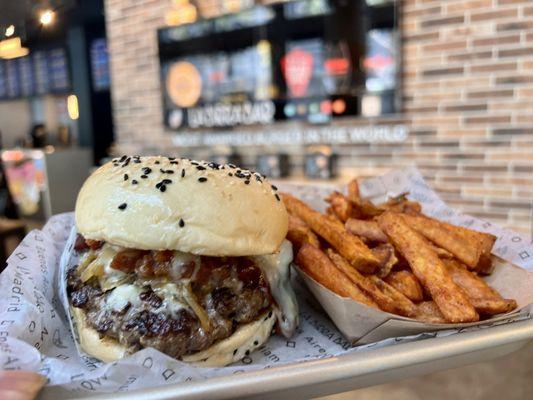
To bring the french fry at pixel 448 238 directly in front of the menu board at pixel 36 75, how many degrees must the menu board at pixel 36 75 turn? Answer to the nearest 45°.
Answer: approximately 45° to its left

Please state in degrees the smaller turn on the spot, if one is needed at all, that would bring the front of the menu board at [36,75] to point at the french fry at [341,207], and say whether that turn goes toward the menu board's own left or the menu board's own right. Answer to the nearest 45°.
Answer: approximately 45° to the menu board's own left

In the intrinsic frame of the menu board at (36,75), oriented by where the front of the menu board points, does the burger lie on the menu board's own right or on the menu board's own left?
on the menu board's own left

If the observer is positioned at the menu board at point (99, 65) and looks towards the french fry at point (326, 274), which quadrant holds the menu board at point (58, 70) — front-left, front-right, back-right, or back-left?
back-right

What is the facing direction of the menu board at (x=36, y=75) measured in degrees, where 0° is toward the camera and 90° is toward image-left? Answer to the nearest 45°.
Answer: approximately 45°

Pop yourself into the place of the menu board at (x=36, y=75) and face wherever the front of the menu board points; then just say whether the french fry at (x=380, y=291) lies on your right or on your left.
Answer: on your left

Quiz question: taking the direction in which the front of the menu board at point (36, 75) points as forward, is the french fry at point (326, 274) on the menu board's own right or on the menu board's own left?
on the menu board's own left

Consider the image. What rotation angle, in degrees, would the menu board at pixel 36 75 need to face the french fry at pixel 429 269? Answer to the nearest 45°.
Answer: approximately 45° to its left
